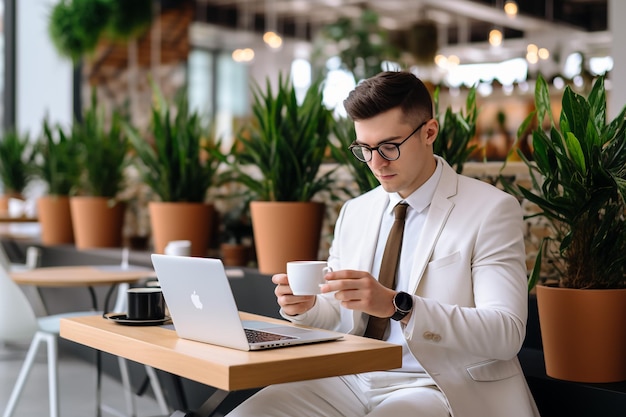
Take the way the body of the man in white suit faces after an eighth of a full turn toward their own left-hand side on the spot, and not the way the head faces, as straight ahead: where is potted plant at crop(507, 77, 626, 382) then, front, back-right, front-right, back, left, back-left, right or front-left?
back-left

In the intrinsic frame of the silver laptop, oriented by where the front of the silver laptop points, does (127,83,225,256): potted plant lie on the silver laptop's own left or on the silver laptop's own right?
on the silver laptop's own left

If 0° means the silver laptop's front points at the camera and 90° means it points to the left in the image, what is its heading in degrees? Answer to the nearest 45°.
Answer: approximately 225°

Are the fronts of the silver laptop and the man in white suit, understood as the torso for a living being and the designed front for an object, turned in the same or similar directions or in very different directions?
very different directions

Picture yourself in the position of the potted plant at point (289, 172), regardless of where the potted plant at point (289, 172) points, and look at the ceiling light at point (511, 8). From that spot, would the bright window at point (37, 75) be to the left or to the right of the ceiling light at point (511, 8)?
left
